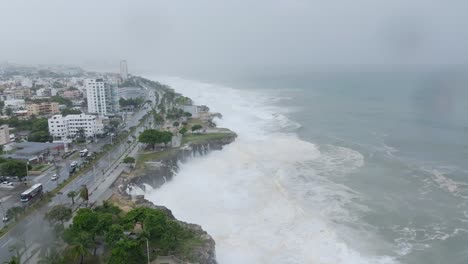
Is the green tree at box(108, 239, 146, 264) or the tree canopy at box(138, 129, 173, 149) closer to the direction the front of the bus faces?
the green tree

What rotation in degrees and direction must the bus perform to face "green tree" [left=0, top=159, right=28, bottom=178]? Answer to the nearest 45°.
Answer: approximately 135° to its right

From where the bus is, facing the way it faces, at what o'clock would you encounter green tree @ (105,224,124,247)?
The green tree is roughly at 10 o'clock from the bus.

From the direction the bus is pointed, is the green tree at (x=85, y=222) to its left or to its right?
on its left

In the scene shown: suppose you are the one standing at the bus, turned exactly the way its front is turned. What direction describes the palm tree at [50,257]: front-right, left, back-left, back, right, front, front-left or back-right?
front-left

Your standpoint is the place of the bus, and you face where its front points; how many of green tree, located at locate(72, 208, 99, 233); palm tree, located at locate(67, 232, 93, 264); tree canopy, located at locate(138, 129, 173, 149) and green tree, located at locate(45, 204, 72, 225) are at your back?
1

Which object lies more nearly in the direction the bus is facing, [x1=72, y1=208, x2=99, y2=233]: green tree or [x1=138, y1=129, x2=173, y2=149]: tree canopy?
the green tree

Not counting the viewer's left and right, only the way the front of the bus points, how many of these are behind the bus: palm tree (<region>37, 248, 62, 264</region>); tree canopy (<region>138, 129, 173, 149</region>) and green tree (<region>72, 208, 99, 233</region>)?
1

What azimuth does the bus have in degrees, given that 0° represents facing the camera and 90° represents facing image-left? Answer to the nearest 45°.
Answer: approximately 45°

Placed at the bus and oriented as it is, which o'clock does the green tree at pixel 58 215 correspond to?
The green tree is roughly at 10 o'clock from the bus.

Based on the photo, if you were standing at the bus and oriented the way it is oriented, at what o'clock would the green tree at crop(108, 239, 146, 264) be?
The green tree is roughly at 10 o'clock from the bus.

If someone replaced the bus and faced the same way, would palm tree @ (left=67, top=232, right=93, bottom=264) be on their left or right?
on their left

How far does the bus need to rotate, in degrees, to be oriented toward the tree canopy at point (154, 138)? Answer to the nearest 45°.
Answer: approximately 180°
